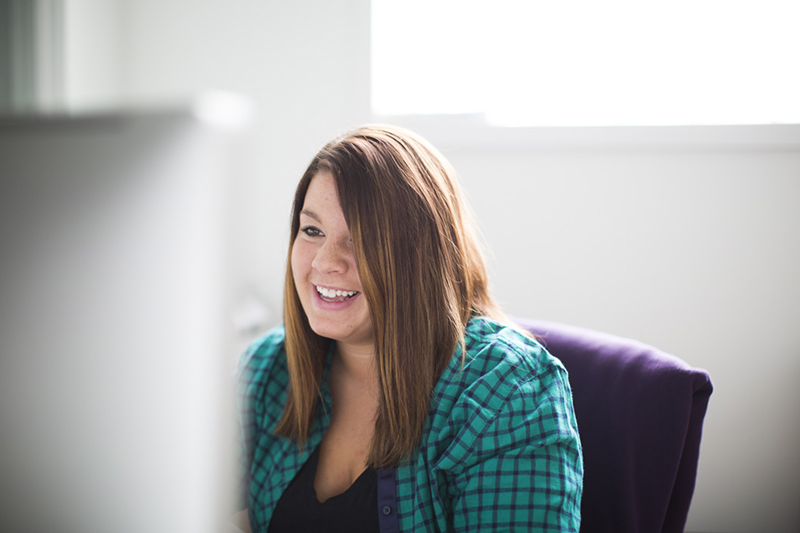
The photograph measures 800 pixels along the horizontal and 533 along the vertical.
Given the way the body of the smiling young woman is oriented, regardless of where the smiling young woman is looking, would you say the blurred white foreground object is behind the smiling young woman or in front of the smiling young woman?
in front

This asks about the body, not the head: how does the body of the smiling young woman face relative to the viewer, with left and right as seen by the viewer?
facing the viewer and to the left of the viewer

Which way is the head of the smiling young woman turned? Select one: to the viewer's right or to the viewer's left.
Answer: to the viewer's left
